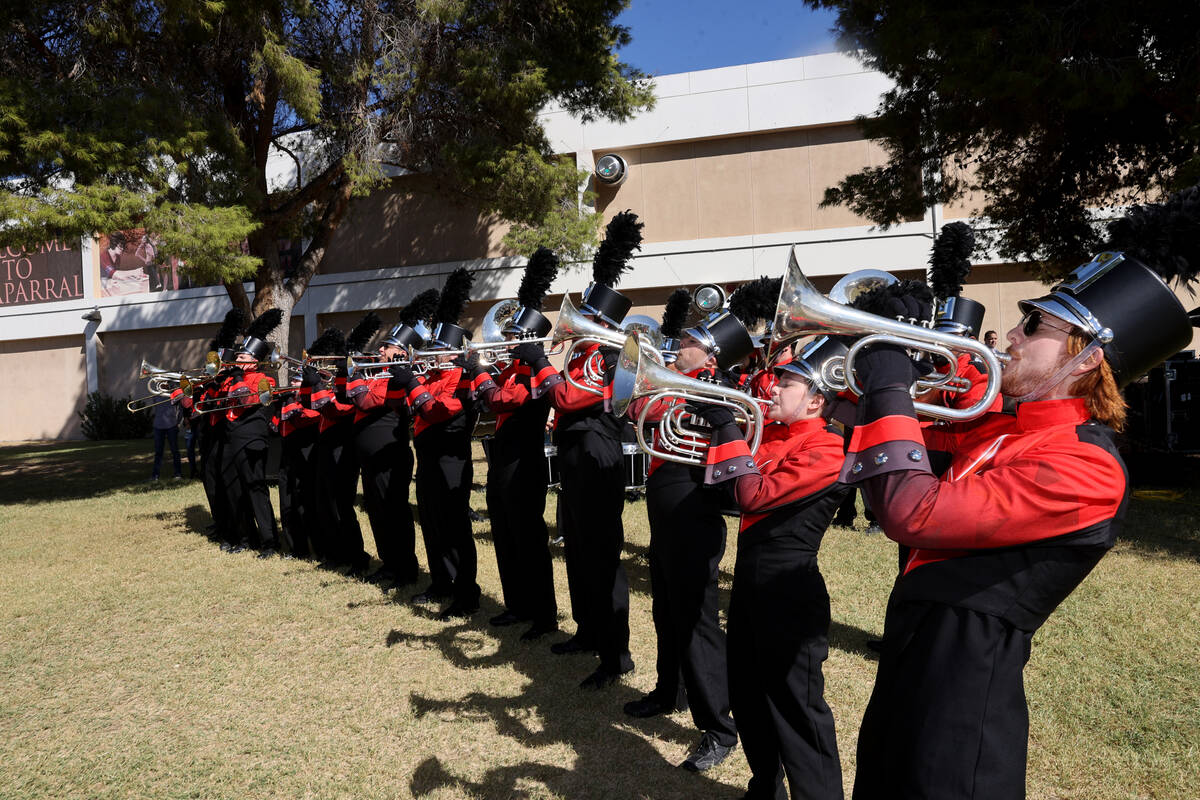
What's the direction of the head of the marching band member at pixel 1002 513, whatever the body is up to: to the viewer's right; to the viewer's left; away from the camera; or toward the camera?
to the viewer's left

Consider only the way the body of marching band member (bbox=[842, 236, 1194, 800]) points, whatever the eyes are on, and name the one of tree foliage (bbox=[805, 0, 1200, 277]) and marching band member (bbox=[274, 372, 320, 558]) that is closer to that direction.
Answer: the marching band member

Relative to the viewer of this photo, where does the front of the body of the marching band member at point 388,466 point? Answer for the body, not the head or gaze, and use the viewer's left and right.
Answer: facing to the left of the viewer

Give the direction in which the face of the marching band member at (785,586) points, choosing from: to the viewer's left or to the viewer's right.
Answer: to the viewer's left

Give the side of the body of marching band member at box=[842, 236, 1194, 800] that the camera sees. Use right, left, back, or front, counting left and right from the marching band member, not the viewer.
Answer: left

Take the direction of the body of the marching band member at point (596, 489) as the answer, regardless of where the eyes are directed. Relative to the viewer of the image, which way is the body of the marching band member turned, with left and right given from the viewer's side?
facing to the left of the viewer

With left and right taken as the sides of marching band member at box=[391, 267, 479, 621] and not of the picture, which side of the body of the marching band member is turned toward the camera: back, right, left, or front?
left

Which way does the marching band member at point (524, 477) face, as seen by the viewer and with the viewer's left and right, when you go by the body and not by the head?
facing to the left of the viewer

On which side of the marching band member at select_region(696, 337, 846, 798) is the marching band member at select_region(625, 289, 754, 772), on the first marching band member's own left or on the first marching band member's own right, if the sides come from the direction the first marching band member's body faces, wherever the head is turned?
on the first marching band member's own right

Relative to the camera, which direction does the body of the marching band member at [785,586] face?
to the viewer's left
